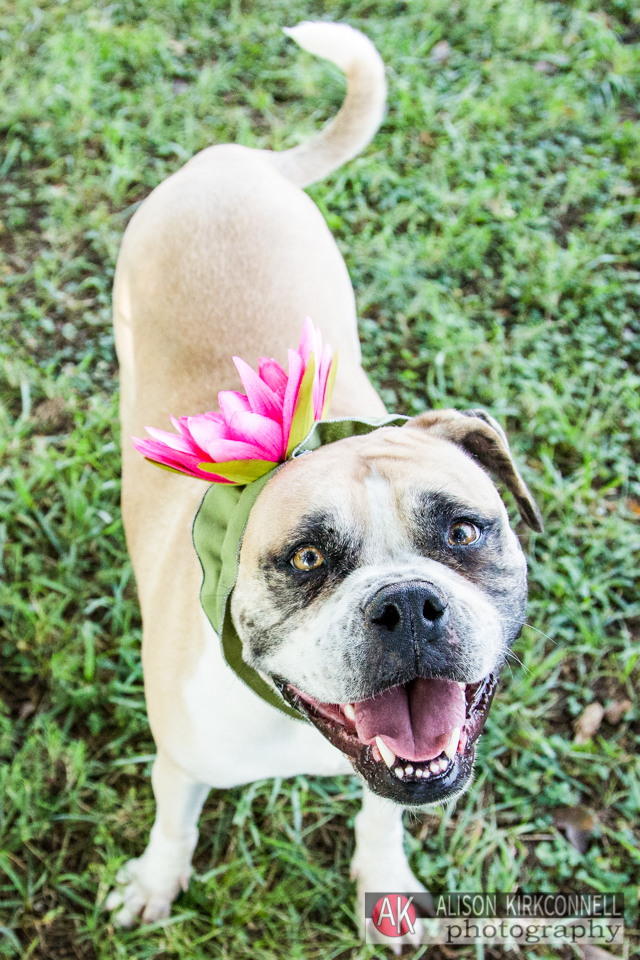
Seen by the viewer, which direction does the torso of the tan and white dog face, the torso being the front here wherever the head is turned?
toward the camera
